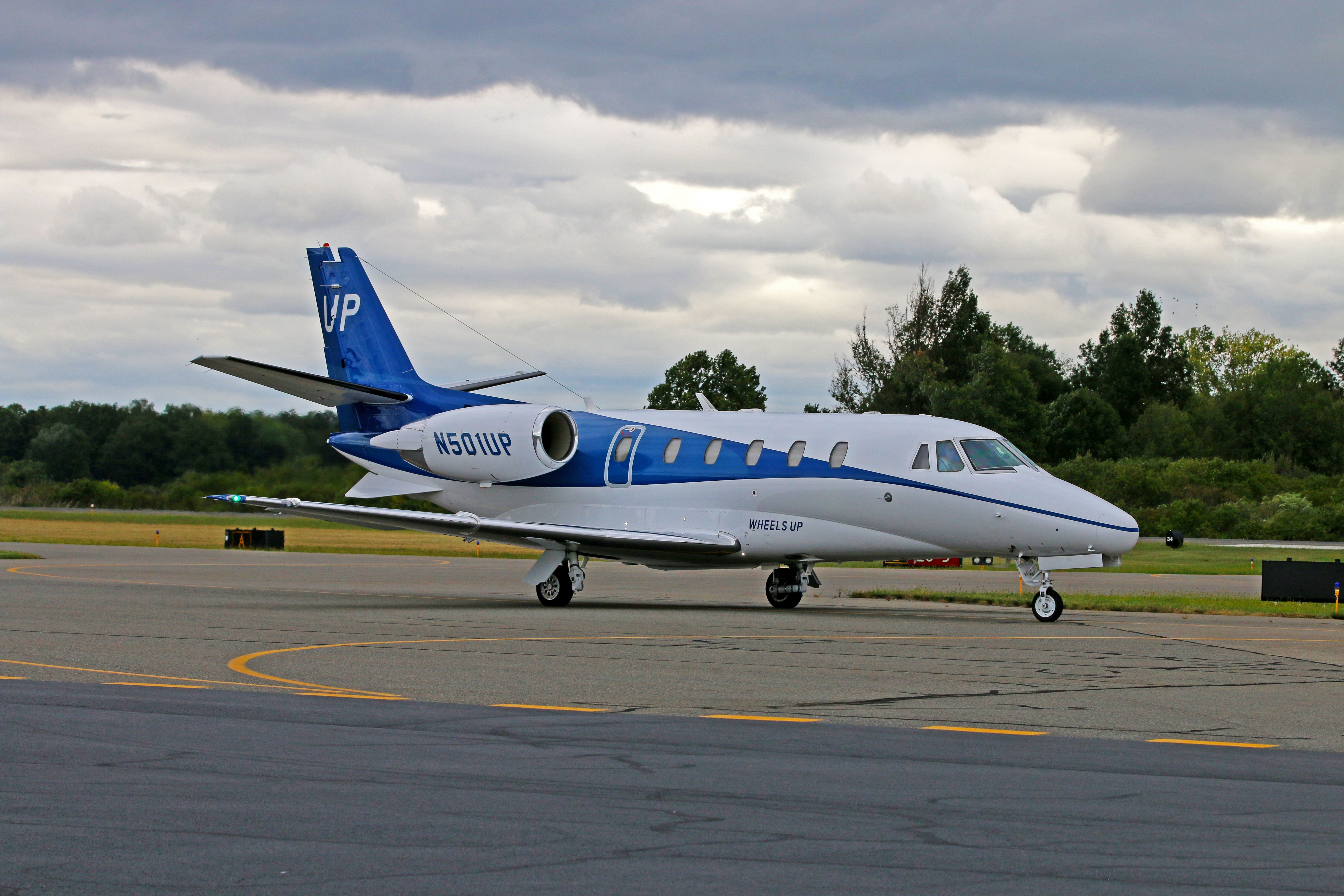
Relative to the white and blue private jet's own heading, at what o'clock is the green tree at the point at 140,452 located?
The green tree is roughly at 6 o'clock from the white and blue private jet.

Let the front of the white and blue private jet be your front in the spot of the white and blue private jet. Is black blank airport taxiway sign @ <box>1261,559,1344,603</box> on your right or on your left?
on your left

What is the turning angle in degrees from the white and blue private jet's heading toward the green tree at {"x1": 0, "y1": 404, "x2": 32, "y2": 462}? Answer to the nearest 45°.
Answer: approximately 180°

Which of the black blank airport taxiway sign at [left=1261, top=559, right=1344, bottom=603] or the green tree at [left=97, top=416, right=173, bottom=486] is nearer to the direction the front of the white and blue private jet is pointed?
the black blank airport taxiway sign

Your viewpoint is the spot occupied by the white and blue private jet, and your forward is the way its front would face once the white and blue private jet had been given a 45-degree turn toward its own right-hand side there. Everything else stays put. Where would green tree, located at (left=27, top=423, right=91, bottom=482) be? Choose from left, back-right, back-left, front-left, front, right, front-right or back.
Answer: back-right

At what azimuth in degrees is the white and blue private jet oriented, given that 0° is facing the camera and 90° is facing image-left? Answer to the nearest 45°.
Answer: approximately 315°
